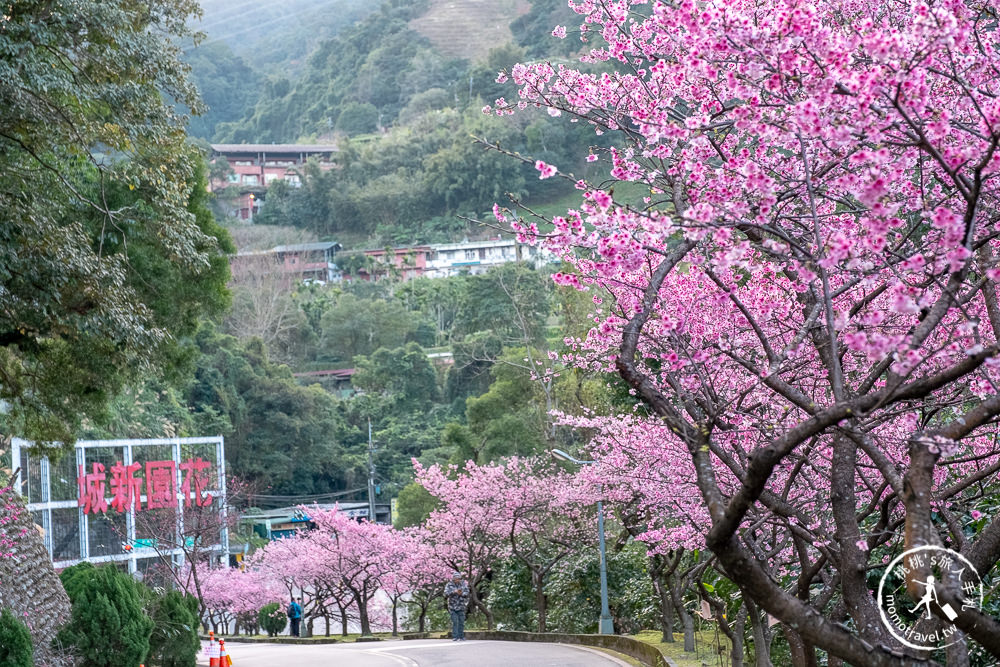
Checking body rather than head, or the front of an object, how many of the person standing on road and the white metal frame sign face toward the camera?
2

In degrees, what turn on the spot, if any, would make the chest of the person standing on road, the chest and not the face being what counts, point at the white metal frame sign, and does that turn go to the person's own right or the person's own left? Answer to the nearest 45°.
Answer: approximately 135° to the person's own right

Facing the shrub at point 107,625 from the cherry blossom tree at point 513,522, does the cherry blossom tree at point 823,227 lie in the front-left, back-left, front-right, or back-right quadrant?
front-left

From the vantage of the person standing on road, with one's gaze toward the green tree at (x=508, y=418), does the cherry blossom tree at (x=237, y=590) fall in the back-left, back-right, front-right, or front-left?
front-left

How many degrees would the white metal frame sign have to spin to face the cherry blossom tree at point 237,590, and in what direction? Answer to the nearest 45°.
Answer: approximately 135° to its left

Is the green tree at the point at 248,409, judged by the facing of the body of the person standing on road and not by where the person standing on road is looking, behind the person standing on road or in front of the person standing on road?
behind

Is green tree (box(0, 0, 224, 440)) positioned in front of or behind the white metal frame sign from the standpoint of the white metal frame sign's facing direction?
in front

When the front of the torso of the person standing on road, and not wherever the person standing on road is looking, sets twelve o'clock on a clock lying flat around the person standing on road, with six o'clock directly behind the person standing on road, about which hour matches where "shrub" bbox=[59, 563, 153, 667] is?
The shrub is roughly at 1 o'clock from the person standing on road.

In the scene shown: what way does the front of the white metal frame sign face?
toward the camera

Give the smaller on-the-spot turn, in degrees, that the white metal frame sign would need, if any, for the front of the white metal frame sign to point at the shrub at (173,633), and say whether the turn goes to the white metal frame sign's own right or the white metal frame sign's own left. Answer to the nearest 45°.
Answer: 0° — it already faces it

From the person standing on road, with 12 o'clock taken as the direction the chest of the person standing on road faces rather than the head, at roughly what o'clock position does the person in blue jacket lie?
The person in blue jacket is roughly at 5 o'clock from the person standing on road.

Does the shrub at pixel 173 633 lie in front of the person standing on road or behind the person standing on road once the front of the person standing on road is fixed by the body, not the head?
in front

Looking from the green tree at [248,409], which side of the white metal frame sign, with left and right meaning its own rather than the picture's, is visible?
back

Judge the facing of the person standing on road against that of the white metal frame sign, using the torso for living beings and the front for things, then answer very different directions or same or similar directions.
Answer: same or similar directions
